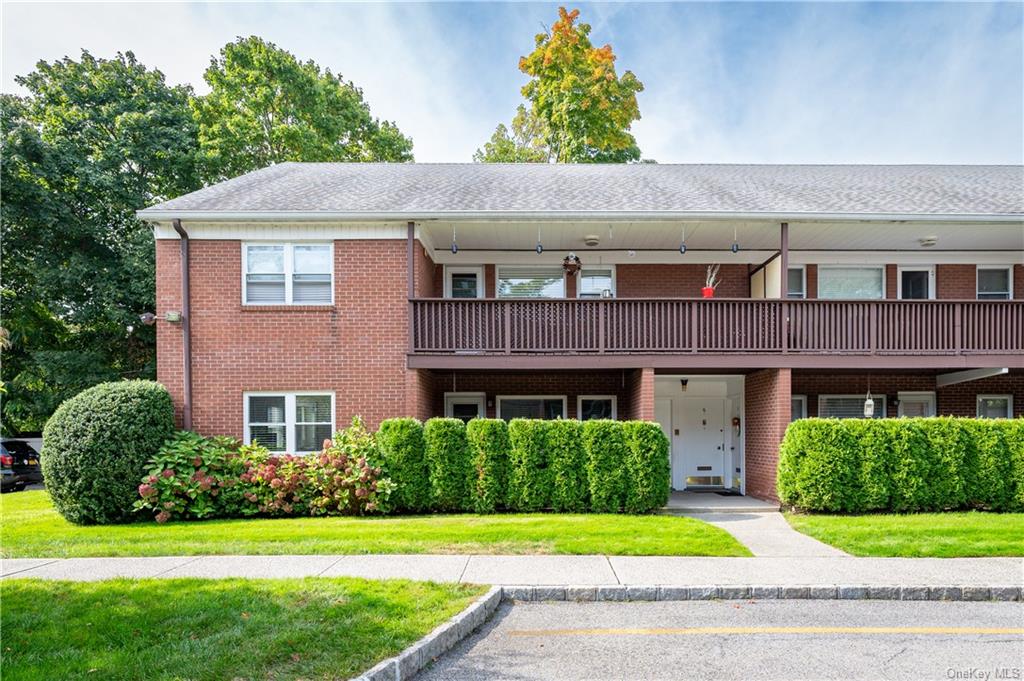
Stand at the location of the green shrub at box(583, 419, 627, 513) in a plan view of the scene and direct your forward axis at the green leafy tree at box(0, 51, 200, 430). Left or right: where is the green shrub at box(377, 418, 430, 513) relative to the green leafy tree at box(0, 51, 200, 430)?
left

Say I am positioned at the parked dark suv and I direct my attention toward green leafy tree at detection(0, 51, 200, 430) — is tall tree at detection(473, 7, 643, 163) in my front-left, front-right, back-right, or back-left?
front-right

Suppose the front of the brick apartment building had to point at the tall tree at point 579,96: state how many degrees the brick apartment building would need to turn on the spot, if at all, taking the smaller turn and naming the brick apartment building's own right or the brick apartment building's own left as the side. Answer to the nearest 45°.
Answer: approximately 180°

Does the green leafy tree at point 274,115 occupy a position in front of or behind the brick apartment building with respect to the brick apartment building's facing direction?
behind

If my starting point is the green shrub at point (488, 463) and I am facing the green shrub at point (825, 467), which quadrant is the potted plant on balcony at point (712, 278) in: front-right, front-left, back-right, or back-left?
front-left

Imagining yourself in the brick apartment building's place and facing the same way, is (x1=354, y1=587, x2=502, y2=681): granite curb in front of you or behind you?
in front

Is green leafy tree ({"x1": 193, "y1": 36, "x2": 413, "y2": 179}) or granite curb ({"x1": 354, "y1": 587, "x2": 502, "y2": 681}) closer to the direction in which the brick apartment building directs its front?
the granite curb

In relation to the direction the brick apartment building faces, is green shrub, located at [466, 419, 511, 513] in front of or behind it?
in front

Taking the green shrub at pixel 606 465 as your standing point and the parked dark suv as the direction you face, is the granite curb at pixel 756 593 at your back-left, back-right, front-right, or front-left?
back-left

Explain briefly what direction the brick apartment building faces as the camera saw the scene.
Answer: facing the viewer

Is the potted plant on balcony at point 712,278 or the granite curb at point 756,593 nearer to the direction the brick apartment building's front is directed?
the granite curb

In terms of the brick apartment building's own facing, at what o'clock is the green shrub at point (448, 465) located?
The green shrub is roughly at 12 o'clock from the brick apartment building.

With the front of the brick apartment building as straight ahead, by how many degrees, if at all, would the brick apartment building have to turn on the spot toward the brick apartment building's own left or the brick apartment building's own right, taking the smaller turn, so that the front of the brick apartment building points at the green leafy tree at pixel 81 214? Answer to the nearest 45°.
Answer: approximately 135° to the brick apartment building's own right

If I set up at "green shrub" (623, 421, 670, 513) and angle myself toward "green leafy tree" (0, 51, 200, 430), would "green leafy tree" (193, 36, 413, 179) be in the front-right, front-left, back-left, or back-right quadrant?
front-right
